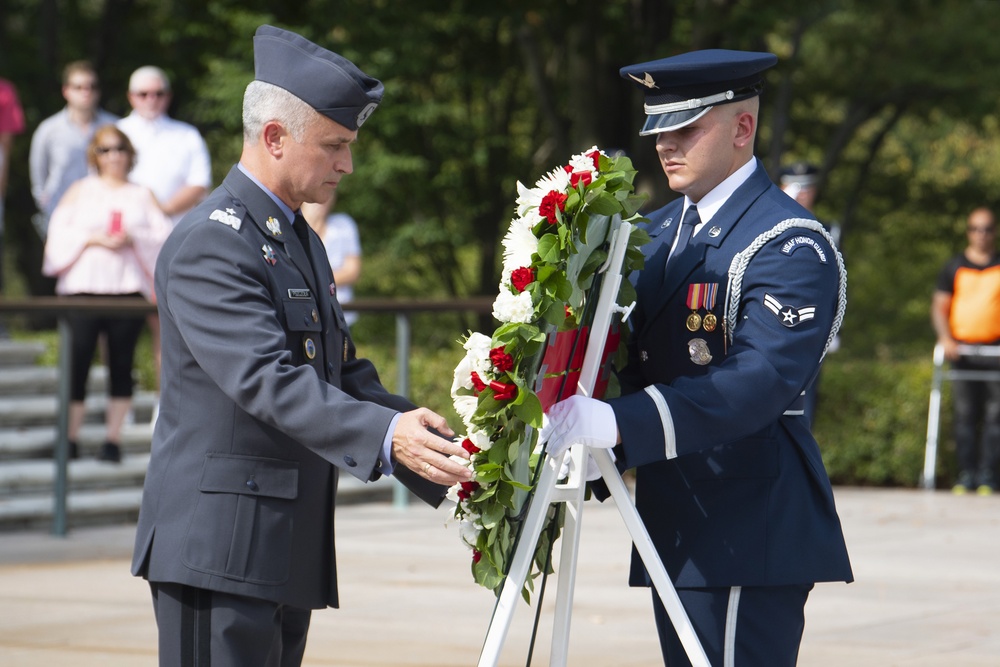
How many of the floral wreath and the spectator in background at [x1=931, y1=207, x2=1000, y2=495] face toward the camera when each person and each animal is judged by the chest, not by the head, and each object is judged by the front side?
1

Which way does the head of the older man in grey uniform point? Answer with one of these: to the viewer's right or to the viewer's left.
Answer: to the viewer's right

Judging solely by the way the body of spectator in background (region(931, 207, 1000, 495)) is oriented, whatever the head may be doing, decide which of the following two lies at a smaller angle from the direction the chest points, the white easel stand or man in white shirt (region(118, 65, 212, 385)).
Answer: the white easel stand

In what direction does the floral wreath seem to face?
to the viewer's left

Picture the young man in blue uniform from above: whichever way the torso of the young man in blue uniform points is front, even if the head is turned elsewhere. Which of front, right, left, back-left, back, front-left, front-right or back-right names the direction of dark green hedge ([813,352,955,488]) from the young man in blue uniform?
back-right

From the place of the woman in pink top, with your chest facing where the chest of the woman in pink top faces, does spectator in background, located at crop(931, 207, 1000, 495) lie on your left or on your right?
on your left

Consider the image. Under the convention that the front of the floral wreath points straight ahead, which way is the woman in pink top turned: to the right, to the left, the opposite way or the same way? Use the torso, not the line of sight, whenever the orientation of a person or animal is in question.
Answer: to the left

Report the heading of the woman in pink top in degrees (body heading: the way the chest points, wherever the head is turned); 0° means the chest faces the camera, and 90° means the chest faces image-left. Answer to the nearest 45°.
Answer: approximately 0°

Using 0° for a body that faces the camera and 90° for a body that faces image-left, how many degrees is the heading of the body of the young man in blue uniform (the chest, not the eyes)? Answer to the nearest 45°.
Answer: approximately 45°

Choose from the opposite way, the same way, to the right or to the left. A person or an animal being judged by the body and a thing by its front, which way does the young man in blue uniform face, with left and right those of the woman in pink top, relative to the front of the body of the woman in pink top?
to the right

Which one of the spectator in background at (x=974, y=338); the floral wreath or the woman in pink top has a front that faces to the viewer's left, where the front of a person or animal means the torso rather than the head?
the floral wreath
